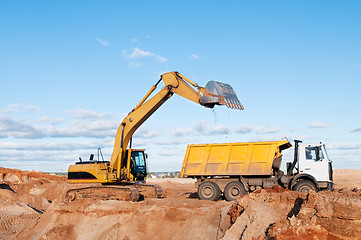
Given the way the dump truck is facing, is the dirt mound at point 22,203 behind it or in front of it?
behind

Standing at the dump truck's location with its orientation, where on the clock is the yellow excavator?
The yellow excavator is roughly at 6 o'clock from the dump truck.

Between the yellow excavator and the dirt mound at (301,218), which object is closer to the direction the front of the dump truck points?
the dirt mound

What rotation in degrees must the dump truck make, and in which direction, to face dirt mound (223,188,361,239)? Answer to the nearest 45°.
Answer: approximately 90° to its right

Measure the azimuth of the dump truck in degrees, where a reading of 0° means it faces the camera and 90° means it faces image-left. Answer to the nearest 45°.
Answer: approximately 270°
